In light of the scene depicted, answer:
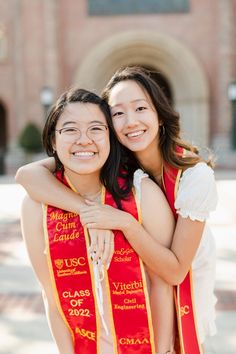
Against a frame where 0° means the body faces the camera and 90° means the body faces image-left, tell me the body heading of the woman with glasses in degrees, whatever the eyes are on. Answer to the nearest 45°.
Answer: approximately 0°

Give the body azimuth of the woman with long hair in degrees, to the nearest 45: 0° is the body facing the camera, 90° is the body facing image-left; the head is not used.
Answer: approximately 45°

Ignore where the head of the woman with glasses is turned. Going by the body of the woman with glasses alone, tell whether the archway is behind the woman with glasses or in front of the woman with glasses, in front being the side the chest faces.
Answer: behind
